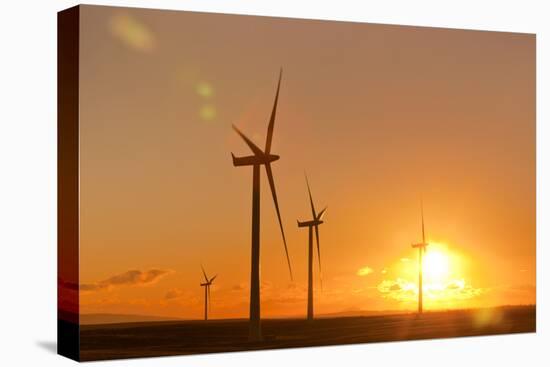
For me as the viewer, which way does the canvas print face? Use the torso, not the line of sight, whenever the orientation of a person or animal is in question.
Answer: facing the viewer and to the right of the viewer
